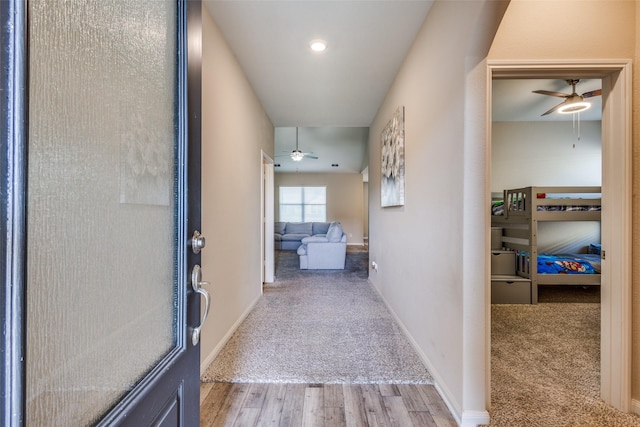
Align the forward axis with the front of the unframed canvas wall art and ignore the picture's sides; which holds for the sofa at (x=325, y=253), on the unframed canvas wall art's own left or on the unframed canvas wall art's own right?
on the unframed canvas wall art's own right

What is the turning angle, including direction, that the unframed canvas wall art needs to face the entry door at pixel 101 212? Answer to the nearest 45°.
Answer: approximately 90° to its left

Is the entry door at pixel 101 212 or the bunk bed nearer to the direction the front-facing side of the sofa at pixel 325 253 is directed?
the entry door

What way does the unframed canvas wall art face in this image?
to the viewer's left

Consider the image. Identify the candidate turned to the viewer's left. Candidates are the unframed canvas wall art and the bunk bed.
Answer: the unframed canvas wall art
